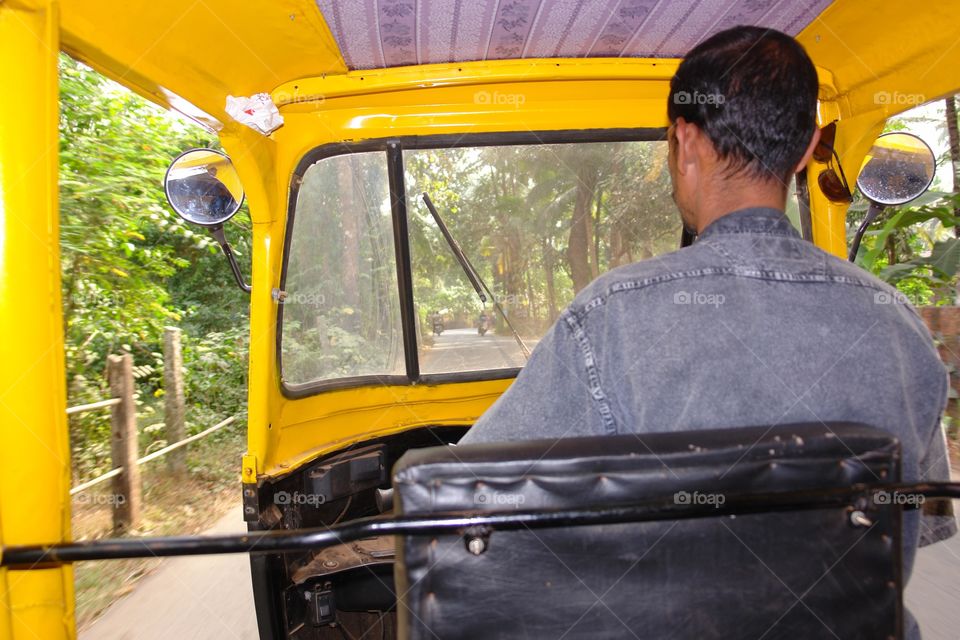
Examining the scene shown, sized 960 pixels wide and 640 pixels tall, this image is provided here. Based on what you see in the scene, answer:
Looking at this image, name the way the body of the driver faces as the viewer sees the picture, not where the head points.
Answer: away from the camera

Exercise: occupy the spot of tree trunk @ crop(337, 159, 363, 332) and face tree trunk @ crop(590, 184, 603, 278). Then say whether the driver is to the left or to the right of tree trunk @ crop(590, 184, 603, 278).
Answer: right

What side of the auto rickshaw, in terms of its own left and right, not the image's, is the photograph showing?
back

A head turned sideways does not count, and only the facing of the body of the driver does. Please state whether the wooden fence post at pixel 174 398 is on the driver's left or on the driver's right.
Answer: on the driver's left

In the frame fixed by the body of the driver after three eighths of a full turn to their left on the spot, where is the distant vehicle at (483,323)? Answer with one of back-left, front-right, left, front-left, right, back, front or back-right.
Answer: right

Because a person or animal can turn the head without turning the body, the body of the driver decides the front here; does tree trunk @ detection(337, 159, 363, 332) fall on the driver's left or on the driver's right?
on the driver's left

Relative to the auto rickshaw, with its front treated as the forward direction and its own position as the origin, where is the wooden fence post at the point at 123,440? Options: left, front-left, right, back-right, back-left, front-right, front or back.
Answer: front-left

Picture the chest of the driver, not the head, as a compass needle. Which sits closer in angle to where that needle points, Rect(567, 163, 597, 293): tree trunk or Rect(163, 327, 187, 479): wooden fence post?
the tree trunk

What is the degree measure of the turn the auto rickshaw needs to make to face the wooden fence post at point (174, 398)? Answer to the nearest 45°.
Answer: approximately 45° to its left

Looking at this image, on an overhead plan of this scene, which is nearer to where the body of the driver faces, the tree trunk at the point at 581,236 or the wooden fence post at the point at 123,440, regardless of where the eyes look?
the tree trunk
